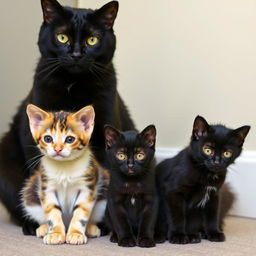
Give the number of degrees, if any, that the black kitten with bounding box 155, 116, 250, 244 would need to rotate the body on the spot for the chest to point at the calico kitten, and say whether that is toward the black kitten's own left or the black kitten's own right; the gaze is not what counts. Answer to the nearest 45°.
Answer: approximately 135° to the black kitten's own right

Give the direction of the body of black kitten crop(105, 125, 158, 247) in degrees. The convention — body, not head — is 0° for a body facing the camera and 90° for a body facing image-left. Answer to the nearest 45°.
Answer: approximately 0°

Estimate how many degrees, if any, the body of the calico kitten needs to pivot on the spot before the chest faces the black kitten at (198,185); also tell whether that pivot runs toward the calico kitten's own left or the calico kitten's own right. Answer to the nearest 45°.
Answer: approximately 90° to the calico kitten's own left

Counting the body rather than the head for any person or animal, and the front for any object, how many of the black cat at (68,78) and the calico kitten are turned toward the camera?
2
